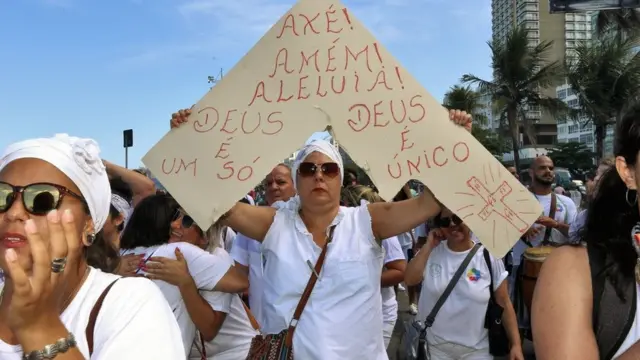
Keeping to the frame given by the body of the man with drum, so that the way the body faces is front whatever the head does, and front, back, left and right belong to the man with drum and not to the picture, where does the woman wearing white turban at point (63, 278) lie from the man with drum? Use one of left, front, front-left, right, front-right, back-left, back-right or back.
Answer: front

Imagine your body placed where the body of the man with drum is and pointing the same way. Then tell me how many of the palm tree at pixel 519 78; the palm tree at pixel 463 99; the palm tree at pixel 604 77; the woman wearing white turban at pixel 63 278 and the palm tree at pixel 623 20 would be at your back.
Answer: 4

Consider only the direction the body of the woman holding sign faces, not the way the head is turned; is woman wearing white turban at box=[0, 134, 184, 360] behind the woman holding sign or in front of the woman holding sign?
in front

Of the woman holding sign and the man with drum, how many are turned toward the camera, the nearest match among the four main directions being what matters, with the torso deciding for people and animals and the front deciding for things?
2

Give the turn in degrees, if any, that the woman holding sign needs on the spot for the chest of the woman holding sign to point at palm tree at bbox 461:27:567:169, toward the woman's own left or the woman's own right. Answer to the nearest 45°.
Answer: approximately 180°

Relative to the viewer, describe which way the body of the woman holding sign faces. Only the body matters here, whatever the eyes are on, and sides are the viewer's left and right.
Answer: facing the viewer

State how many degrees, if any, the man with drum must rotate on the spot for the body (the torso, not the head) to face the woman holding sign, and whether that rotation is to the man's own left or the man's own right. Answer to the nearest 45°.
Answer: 0° — they already face them

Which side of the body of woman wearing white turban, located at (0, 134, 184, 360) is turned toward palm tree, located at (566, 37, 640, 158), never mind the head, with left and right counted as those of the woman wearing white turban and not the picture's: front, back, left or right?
back

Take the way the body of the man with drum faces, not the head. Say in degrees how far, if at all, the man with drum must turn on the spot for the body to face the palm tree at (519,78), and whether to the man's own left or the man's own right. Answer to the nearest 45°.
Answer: approximately 180°

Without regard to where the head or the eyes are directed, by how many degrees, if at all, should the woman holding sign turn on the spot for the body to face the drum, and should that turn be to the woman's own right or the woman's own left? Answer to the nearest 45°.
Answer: approximately 135° to the woman's own left

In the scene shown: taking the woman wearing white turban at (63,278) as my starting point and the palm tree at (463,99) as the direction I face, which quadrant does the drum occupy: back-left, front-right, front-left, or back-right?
front-right

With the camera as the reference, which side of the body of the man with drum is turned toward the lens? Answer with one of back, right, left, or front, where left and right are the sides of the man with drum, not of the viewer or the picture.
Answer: front

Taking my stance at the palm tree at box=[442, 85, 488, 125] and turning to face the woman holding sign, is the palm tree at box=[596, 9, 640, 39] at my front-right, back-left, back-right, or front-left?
front-left

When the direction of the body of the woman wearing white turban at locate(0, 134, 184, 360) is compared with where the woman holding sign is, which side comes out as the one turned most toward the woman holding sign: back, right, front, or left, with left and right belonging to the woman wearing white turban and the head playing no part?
back
